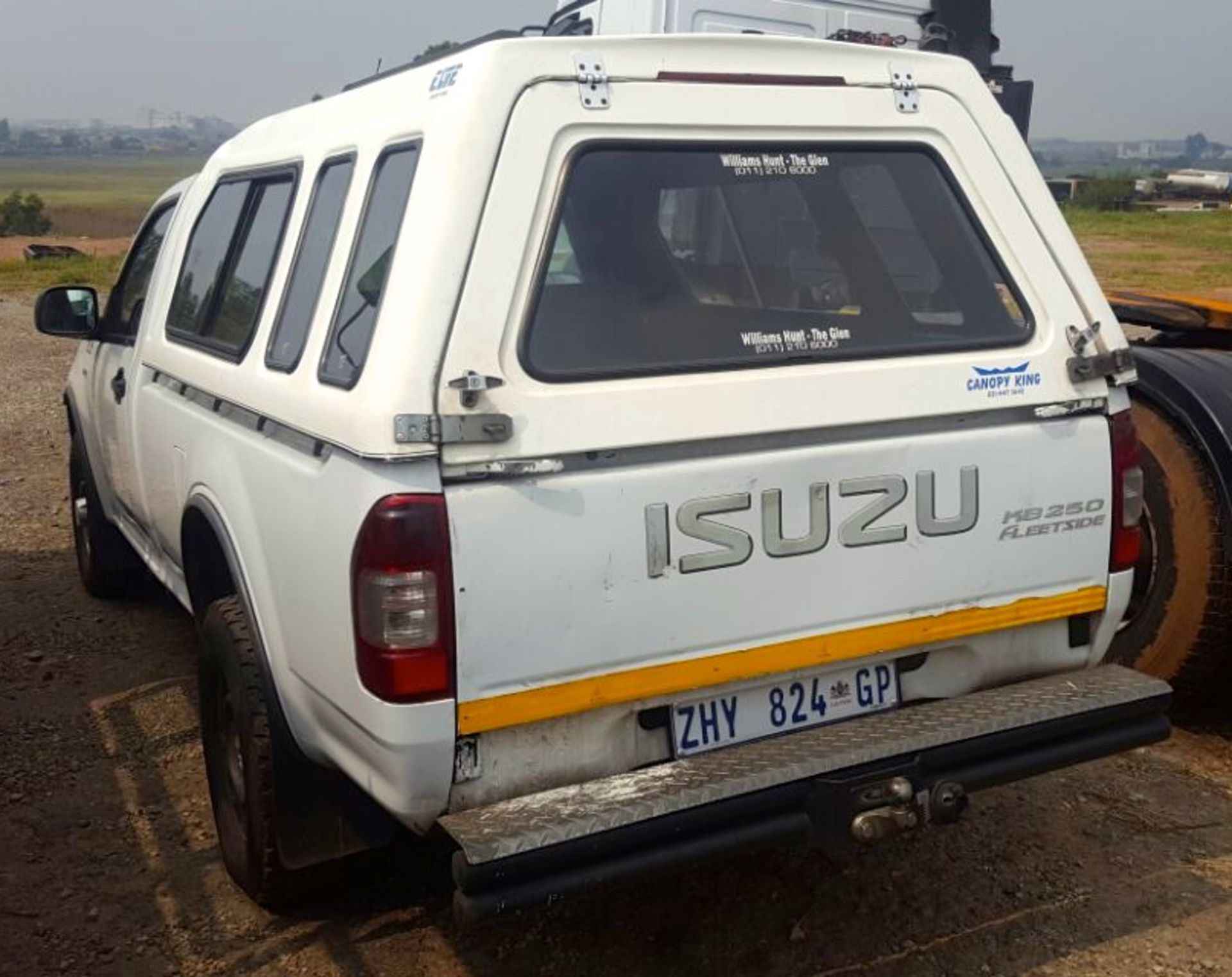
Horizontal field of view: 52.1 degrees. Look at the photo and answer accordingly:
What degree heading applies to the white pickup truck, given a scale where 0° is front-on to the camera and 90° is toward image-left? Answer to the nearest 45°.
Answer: approximately 135°
